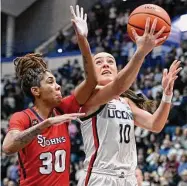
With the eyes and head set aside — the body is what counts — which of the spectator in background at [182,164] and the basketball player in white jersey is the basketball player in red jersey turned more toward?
the basketball player in white jersey

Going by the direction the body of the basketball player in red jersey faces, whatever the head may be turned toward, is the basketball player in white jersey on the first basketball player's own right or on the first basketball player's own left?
on the first basketball player's own left

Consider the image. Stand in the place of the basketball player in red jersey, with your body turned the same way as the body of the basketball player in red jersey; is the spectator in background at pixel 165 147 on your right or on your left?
on your left

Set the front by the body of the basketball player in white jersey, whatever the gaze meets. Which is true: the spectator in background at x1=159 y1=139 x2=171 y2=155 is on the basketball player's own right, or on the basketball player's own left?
on the basketball player's own left

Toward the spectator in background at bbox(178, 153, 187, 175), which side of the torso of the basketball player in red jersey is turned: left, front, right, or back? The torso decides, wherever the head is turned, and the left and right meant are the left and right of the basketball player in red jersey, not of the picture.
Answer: left

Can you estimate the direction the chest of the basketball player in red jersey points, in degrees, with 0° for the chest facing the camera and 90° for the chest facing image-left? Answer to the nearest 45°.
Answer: approximately 315°

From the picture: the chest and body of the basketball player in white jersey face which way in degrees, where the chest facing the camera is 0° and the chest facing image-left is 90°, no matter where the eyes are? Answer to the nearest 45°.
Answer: approximately 315°
